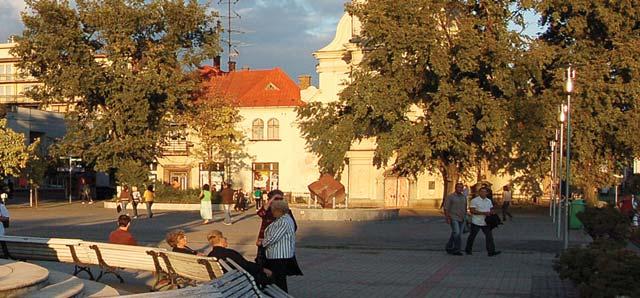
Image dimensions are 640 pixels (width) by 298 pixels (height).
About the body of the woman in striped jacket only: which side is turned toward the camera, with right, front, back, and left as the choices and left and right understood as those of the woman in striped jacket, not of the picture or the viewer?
left

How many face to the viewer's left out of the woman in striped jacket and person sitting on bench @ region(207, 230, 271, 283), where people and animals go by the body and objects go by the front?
1

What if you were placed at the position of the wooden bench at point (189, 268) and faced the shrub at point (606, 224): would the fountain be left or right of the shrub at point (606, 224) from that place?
left
